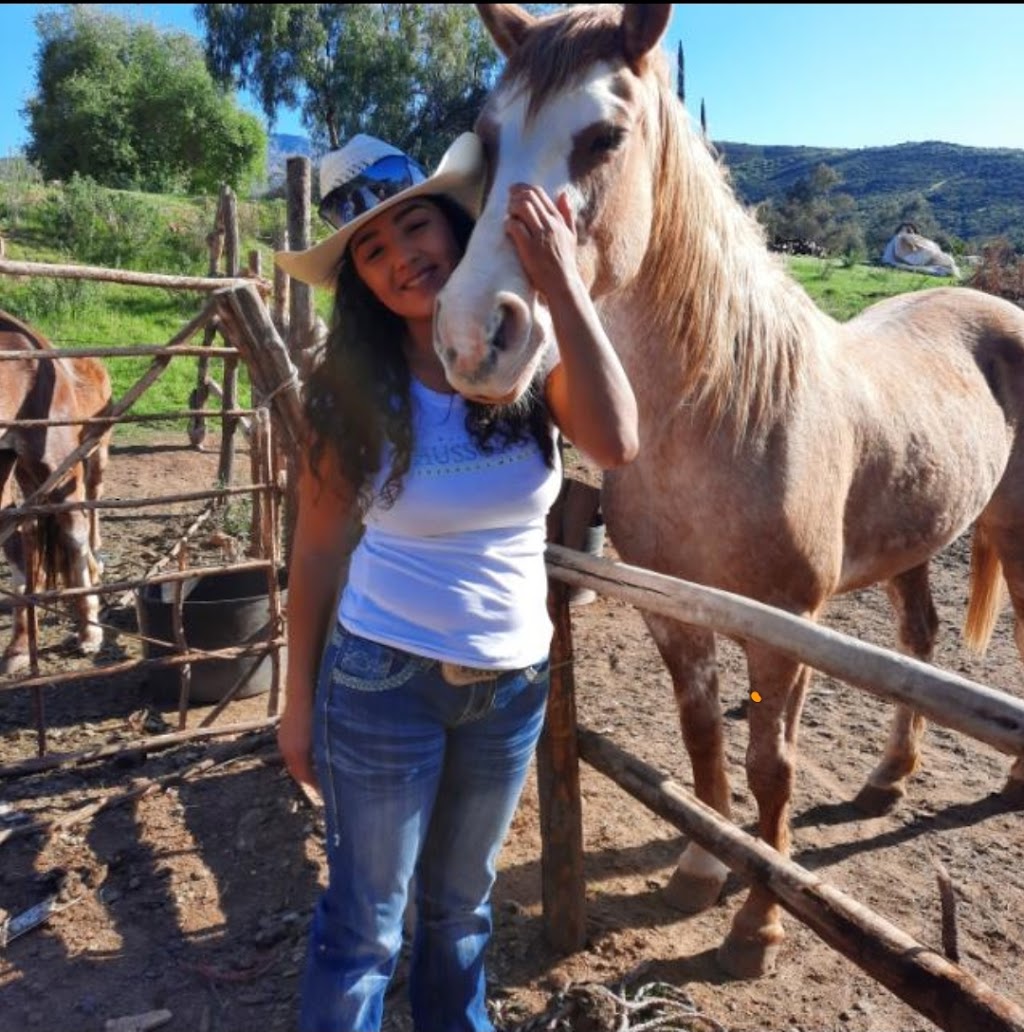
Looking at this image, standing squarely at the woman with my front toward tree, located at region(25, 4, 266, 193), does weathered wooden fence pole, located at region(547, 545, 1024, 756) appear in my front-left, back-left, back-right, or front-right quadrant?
back-right

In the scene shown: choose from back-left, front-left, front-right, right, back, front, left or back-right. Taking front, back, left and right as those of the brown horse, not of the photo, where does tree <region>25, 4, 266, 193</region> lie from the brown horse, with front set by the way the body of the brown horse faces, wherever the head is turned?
back-right

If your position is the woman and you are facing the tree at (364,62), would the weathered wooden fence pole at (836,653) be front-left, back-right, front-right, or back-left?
back-right

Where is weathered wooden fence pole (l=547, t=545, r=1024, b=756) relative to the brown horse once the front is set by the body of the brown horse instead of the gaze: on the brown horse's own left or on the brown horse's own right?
on the brown horse's own left

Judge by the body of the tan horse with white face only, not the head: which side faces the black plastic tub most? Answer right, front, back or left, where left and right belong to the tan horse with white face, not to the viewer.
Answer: right

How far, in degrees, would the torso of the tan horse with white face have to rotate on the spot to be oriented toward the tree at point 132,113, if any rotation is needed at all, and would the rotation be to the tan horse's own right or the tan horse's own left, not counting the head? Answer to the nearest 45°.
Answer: approximately 90° to the tan horse's own right

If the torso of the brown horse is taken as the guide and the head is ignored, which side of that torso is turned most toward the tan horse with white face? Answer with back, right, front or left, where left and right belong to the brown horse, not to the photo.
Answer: left

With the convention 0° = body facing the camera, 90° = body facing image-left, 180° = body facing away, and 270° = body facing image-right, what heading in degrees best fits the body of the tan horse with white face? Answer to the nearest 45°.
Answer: approximately 45°

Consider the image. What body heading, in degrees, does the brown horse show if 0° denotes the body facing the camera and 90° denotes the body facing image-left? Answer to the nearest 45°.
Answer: approximately 45°
